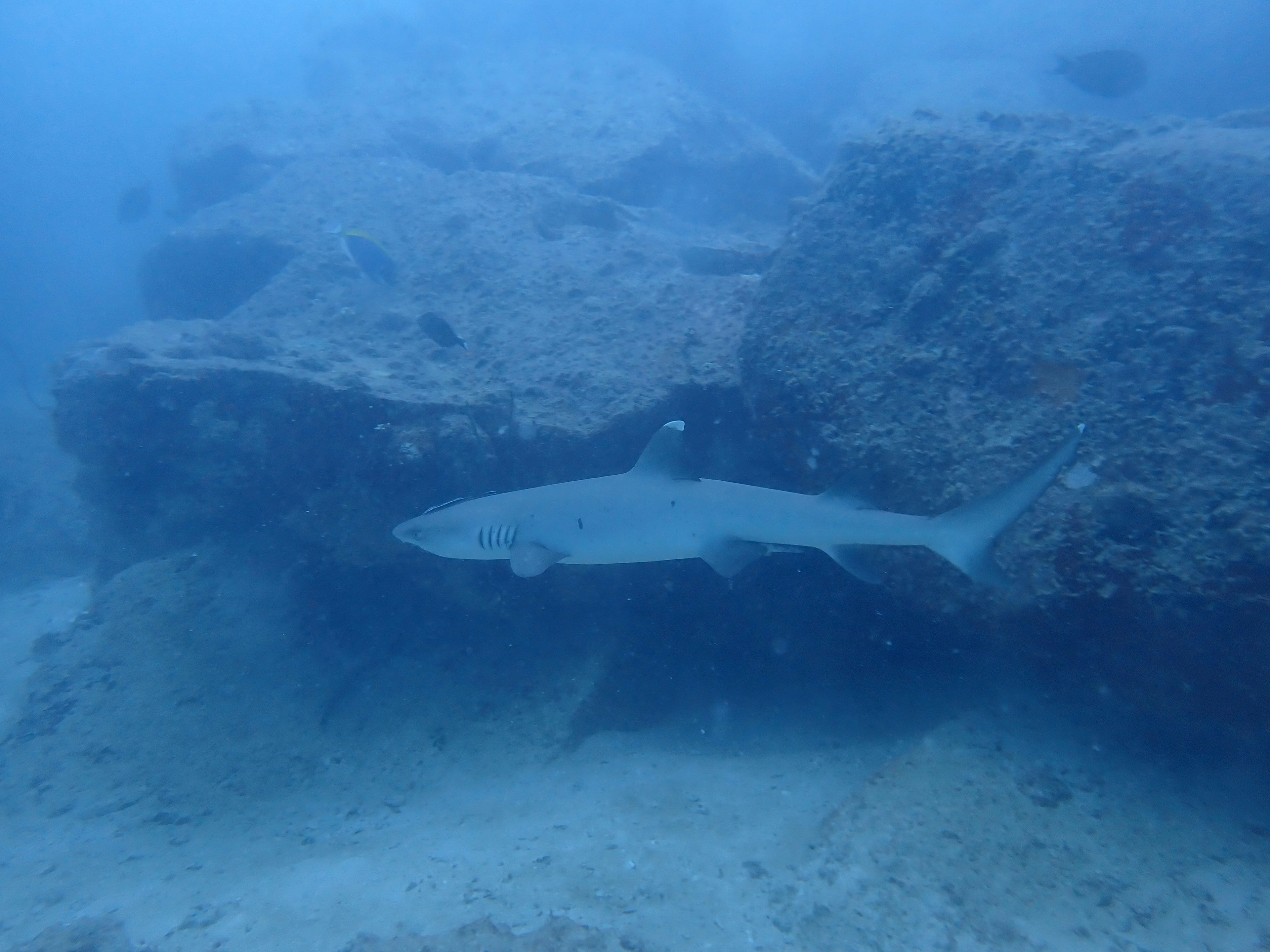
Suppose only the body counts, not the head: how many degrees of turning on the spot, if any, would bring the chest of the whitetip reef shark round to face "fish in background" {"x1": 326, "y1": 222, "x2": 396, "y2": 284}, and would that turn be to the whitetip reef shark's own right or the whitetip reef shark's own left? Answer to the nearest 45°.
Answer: approximately 45° to the whitetip reef shark's own right

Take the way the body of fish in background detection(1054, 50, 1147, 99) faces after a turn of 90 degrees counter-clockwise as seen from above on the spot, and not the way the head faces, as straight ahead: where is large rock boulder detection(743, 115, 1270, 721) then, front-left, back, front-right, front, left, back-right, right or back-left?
back

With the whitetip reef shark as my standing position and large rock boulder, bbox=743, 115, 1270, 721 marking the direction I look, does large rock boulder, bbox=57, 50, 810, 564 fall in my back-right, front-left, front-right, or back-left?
back-left

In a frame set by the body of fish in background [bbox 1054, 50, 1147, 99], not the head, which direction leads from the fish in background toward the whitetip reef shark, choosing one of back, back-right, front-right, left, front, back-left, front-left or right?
right

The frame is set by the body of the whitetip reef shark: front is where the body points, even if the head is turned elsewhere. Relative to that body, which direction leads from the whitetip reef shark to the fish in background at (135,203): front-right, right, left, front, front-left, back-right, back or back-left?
front-right

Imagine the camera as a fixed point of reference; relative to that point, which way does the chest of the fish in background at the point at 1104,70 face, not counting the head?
to the viewer's right

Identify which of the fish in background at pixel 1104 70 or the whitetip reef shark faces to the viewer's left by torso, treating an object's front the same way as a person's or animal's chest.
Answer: the whitetip reef shark

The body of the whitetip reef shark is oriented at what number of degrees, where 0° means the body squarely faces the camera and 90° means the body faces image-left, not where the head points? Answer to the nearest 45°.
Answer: approximately 90°
